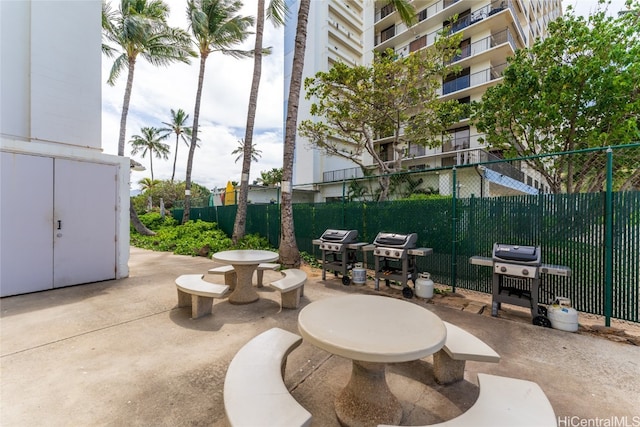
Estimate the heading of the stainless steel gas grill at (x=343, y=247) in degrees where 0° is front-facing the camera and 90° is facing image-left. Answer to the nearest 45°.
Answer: approximately 45°

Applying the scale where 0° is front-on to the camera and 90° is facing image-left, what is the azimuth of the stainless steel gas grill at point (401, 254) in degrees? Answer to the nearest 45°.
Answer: approximately 45°

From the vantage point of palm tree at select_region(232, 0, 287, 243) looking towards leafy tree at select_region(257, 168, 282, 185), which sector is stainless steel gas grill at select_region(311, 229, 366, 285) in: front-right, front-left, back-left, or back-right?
back-right

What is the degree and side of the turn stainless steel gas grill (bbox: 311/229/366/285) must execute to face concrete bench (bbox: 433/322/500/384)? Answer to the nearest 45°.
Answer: approximately 45° to its left

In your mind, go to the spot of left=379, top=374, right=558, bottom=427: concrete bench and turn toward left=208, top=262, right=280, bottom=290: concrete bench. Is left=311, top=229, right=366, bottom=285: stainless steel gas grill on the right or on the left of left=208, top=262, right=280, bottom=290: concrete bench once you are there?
right

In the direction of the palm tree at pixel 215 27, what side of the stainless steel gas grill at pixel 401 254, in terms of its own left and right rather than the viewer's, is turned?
right
